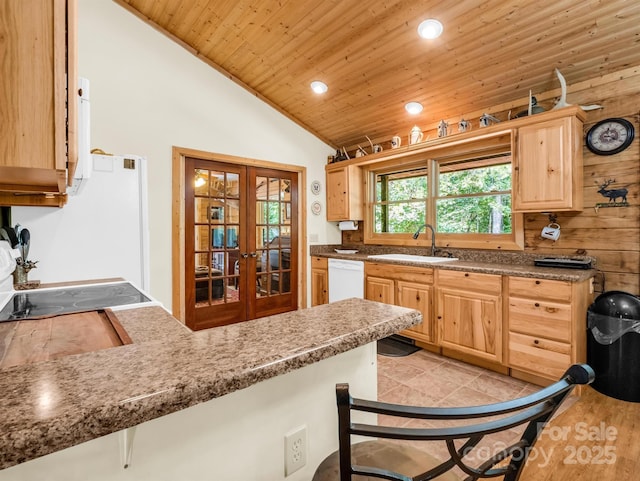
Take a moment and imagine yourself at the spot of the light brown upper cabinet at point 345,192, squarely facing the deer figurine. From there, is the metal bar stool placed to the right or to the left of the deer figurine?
right

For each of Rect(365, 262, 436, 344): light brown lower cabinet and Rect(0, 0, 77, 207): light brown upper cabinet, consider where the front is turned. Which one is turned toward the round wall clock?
the light brown upper cabinet

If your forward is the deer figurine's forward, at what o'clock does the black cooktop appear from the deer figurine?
The black cooktop is roughly at 10 o'clock from the deer figurine.

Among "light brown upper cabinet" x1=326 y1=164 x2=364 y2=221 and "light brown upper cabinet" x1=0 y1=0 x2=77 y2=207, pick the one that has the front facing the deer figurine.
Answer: "light brown upper cabinet" x1=0 y1=0 x2=77 y2=207

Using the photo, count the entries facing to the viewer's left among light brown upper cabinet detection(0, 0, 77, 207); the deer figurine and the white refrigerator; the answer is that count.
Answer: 1

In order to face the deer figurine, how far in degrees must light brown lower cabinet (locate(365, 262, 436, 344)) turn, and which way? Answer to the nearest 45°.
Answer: approximately 135° to its left

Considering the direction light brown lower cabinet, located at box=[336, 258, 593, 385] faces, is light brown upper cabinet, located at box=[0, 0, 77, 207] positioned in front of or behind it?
in front

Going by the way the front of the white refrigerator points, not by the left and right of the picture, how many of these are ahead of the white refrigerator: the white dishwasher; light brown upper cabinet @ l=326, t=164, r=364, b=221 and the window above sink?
3

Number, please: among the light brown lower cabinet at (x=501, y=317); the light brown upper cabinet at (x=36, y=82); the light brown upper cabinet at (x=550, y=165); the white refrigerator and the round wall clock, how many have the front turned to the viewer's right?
2
